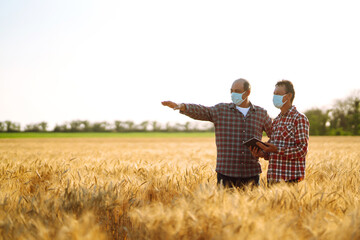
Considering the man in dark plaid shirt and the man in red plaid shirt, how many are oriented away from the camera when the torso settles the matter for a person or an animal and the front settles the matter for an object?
0

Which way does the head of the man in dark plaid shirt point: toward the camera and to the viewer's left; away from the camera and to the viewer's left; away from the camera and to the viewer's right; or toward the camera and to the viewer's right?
toward the camera and to the viewer's left

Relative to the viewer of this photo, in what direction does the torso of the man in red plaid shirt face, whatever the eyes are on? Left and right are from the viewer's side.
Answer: facing the viewer and to the left of the viewer

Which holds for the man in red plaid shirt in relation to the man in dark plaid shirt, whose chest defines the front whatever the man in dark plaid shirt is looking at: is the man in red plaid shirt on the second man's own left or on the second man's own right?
on the second man's own left

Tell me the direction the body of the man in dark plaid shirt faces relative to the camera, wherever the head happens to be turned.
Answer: toward the camera

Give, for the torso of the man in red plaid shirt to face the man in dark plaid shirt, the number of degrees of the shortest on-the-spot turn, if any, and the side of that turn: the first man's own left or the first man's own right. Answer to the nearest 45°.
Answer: approximately 45° to the first man's own right
